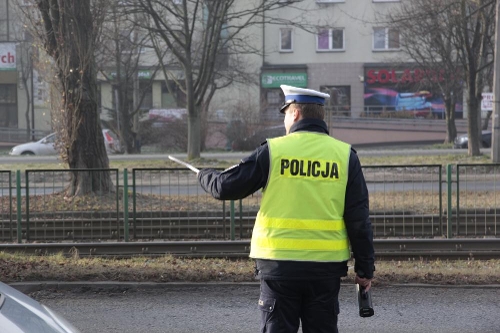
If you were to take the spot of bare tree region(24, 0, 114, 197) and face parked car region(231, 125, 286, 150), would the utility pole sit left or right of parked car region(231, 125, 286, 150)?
right

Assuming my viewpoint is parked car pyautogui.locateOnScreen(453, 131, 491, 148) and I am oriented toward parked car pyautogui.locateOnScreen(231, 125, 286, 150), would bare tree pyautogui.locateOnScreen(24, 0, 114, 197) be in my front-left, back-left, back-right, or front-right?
front-left

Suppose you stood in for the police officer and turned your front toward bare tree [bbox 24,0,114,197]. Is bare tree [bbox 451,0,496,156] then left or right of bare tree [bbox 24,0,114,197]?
right

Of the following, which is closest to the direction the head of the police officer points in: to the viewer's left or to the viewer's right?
to the viewer's left
